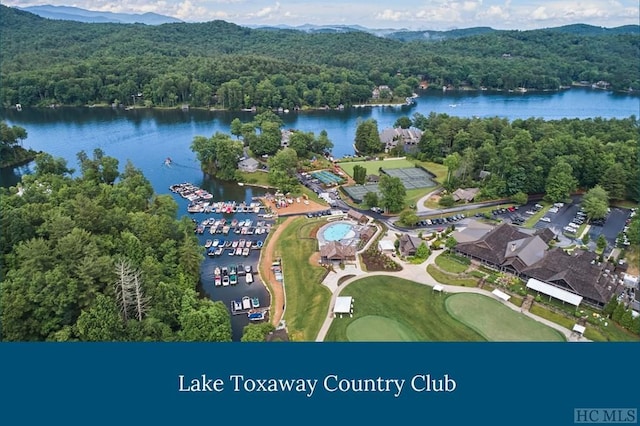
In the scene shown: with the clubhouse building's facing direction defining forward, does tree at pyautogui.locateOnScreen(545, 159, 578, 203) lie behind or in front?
behind

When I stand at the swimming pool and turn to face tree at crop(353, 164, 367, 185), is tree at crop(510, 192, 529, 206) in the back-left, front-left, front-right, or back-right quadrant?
front-right

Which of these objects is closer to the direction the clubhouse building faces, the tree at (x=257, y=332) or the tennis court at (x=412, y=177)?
the tree

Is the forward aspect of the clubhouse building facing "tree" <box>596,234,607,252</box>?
no

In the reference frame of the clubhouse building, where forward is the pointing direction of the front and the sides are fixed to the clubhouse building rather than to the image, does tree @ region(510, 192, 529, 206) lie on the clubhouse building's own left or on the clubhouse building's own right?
on the clubhouse building's own right

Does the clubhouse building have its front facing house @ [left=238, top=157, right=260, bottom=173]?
no

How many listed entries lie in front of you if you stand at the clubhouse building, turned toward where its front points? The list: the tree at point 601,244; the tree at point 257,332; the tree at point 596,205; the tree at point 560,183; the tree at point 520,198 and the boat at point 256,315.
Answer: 2

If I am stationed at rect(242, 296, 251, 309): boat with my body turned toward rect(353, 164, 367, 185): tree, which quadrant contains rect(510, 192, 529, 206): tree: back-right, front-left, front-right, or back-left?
front-right

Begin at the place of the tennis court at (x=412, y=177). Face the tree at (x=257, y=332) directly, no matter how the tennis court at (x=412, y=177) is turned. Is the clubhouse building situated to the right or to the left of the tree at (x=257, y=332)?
left

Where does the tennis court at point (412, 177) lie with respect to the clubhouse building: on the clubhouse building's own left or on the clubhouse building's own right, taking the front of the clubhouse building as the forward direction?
on the clubhouse building's own right

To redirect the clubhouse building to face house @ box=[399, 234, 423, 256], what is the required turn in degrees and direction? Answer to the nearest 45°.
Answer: approximately 45° to its right

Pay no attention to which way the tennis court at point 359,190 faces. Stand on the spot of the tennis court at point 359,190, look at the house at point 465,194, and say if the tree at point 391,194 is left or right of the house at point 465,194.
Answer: right
